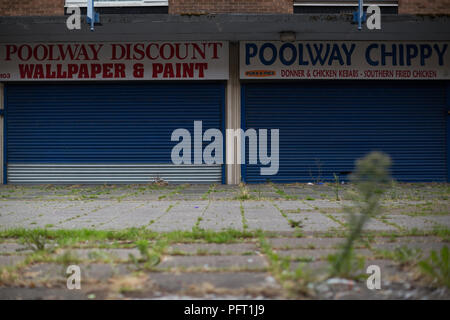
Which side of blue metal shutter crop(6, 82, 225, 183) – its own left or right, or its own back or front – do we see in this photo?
front

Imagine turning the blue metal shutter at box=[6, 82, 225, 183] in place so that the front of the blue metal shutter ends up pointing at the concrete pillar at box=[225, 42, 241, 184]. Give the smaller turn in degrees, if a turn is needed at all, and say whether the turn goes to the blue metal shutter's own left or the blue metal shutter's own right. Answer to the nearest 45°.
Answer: approximately 90° to the blue metal shutter's own left

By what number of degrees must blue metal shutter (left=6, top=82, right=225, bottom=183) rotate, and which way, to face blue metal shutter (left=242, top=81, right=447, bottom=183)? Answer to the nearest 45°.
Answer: approximately 90° to its left

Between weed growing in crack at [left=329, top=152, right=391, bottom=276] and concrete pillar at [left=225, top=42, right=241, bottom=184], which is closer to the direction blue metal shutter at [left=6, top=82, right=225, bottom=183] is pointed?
the weed growing in crack

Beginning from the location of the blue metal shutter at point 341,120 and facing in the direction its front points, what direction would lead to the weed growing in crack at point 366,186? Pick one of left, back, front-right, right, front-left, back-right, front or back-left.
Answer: front

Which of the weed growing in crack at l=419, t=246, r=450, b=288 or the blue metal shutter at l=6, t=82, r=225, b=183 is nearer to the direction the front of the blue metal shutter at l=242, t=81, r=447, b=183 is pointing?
the weed growing in crack

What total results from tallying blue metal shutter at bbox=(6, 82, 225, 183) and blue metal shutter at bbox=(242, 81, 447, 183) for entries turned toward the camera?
2

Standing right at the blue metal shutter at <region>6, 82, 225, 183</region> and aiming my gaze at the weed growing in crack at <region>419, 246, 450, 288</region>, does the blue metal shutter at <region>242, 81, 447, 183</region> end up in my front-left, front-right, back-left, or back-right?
front-left

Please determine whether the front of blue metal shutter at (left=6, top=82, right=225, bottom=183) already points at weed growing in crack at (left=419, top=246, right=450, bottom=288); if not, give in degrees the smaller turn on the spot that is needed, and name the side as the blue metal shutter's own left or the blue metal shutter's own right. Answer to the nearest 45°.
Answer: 0° — it already faces it

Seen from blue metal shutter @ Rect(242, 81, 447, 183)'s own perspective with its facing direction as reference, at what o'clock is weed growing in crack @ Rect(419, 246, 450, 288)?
The weed growing in crack is roughly at 12 o'clock from the blue metal shutter.

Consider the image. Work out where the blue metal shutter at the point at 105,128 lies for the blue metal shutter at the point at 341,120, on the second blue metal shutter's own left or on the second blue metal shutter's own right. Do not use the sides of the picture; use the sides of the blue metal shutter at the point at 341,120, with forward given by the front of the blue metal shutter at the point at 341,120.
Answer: on the second blue metal shutter's own right
